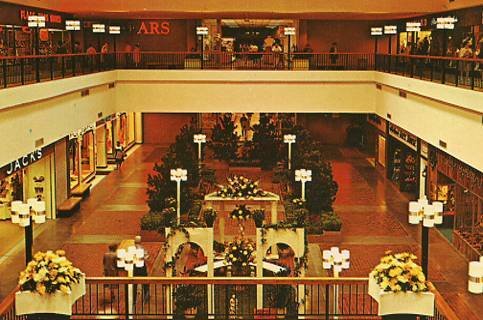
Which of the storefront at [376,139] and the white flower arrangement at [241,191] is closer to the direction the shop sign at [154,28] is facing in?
the white flower arrangement

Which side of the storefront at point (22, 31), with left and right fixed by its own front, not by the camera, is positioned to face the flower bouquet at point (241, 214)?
front

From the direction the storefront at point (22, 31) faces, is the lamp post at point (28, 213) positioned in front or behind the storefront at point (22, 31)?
in front

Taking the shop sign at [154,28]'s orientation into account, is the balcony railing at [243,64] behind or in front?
in front

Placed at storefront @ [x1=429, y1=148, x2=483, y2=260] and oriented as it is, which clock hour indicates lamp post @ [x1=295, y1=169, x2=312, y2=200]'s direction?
The lamp post is roughly at 1 o'clock from the storefront.

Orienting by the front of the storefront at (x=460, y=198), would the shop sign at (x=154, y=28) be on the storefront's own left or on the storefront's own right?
on the storefront's own right

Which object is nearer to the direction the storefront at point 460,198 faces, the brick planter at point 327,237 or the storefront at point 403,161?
the brick planter

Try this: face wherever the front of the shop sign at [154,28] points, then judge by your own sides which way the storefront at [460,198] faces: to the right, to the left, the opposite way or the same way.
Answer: to the right

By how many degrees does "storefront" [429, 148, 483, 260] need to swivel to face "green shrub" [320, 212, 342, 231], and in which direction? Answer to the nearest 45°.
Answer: approximately 45° to its right

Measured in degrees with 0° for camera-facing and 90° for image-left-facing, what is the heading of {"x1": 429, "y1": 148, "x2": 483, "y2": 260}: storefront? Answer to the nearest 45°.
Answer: approximately 45°

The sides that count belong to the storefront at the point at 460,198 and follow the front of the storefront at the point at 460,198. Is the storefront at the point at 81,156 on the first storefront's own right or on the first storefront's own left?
on the first storefront's own right

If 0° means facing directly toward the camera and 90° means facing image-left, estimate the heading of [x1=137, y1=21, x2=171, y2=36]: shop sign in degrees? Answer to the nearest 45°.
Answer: approximately 0°
